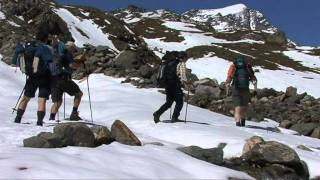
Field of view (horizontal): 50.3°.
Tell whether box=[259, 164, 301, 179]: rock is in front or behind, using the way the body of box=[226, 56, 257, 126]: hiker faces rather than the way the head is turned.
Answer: behind

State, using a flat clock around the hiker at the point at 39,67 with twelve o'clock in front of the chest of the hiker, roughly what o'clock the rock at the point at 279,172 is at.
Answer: The rock is roughly at 3 o'clock from the hiker.

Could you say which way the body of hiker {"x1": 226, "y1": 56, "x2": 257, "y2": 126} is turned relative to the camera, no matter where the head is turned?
away from the camera

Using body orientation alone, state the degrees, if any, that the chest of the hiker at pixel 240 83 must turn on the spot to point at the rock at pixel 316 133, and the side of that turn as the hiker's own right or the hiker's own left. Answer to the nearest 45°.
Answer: approximately 45° to the hiker's own right

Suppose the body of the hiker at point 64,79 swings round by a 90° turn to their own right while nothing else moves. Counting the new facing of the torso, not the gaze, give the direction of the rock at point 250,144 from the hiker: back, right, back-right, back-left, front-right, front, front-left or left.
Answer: front-left

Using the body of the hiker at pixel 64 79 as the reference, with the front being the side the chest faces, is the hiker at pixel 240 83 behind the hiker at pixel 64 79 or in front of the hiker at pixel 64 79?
in front

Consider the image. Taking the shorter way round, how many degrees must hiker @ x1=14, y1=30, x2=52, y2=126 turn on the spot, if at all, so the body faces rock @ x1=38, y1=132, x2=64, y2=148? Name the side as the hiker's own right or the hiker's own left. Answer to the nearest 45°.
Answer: approximately 135° to the hiker's own right
